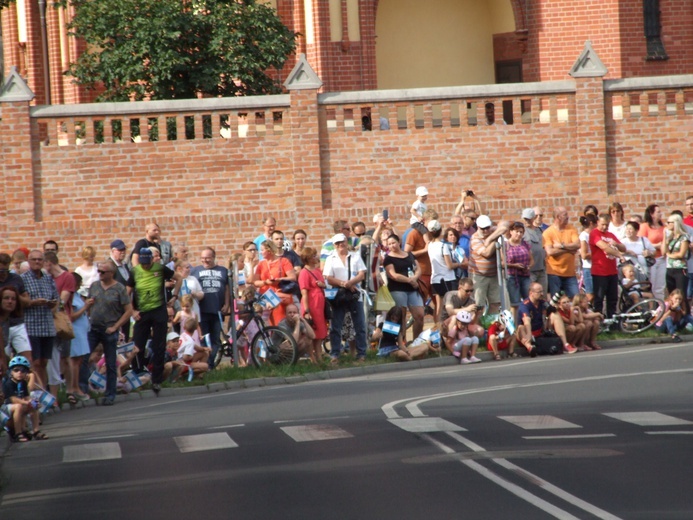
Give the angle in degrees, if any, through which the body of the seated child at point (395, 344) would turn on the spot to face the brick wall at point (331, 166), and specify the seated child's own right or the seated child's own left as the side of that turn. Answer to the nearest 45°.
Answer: approximately 135° to the seated child's own left

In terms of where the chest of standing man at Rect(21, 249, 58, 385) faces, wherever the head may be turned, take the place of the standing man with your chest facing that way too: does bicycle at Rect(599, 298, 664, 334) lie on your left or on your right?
on your left

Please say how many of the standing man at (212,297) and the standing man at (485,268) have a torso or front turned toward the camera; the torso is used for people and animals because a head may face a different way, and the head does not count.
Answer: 2

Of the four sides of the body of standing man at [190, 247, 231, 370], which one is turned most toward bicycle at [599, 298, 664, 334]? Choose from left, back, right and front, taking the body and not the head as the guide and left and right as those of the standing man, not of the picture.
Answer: left

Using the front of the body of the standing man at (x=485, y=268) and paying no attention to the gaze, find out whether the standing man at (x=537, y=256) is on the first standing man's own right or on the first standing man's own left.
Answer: on the first standing man's own left

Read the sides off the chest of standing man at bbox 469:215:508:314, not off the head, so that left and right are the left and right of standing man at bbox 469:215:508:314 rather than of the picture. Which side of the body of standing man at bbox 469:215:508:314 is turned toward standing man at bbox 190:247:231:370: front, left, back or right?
right

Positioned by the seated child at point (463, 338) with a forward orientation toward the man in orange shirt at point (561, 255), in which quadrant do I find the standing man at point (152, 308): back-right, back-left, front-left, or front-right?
back-left

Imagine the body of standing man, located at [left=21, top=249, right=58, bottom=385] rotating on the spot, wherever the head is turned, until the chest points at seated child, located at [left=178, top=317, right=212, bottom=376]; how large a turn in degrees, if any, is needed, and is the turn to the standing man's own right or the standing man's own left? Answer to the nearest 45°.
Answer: approximately 90° to the standing man's own left
